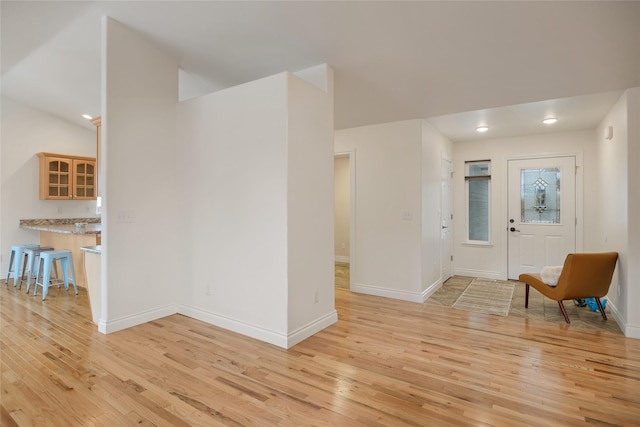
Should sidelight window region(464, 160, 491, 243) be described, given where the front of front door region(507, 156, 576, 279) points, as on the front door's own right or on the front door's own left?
on the front door's own right

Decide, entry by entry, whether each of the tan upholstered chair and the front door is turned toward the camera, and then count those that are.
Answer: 1

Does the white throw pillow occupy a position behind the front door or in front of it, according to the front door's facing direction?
in front

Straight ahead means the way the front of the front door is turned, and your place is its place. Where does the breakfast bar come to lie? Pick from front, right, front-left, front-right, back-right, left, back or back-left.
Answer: front-right

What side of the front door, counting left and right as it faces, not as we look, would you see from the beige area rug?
front

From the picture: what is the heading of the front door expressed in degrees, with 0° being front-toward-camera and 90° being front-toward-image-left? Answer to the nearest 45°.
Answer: approximately 0°

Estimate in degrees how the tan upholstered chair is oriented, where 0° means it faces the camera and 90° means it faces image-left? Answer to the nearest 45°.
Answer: approximately 135°
